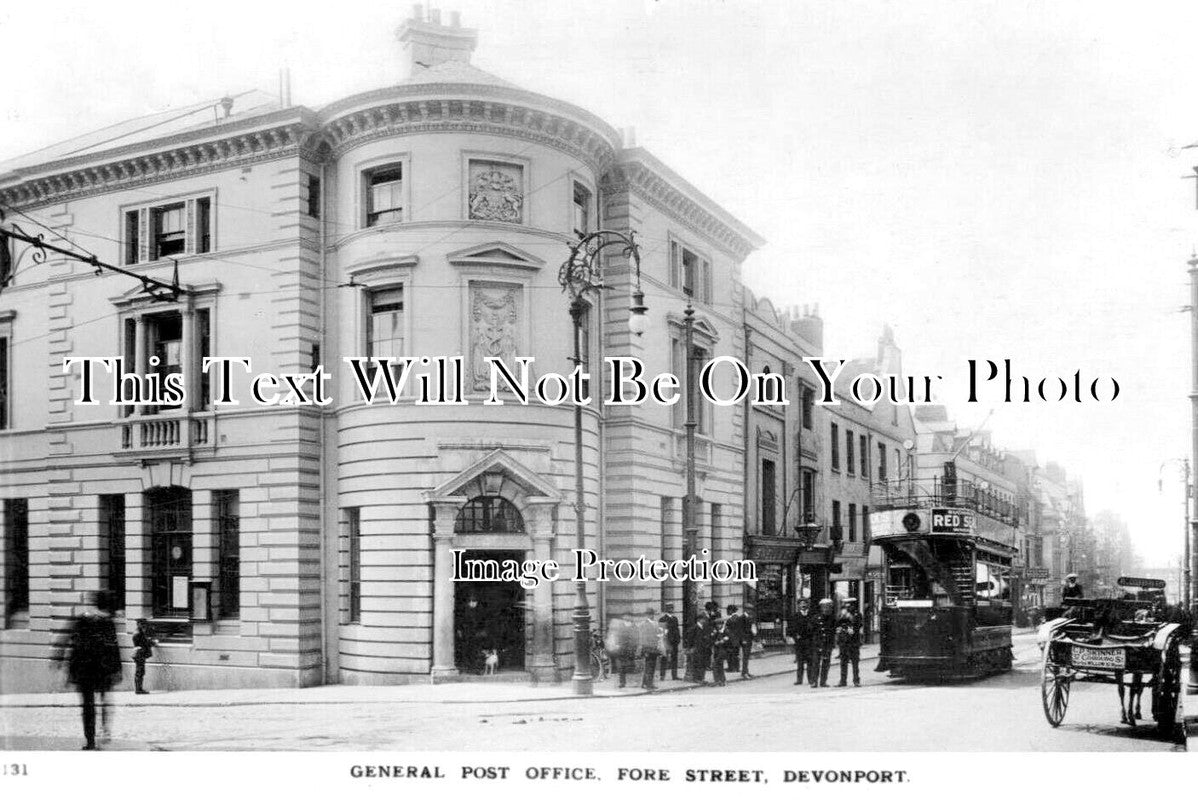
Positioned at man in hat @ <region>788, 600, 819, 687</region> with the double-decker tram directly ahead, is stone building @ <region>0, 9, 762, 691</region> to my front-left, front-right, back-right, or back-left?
back-left

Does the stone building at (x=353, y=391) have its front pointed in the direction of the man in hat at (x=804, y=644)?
no

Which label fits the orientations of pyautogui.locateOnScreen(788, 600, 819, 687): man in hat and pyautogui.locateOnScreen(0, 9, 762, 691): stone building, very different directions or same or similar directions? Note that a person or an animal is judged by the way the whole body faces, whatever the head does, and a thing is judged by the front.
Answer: same or similar directions

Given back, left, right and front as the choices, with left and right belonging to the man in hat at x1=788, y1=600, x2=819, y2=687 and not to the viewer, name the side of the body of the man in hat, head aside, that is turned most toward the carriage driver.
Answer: left

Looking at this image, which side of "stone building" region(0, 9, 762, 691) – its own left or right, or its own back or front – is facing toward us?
front

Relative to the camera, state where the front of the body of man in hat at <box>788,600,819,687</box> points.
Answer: toward the camera

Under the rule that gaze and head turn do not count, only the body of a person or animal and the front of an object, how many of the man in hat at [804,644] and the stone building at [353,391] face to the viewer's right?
0
